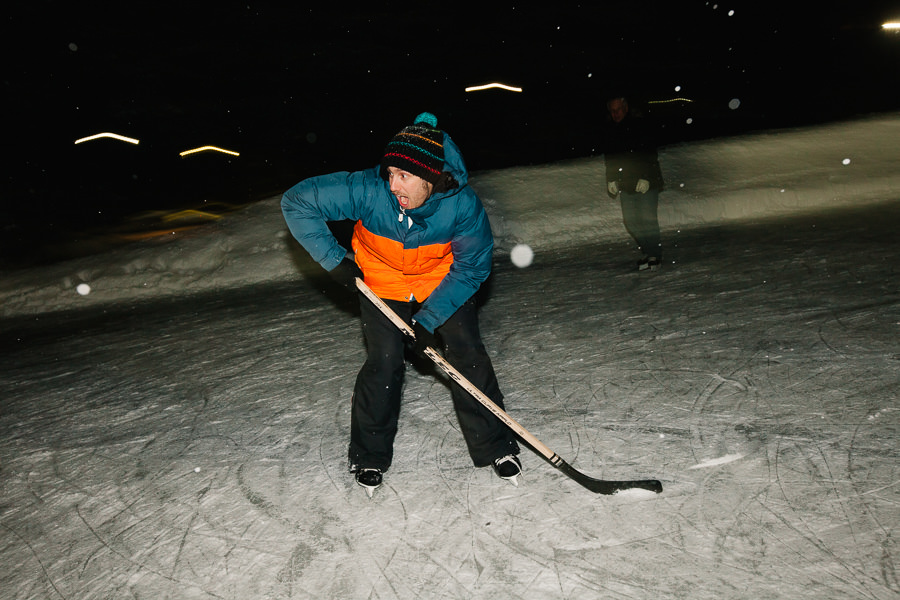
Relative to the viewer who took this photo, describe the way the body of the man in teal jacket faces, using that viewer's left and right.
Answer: facing the viewer

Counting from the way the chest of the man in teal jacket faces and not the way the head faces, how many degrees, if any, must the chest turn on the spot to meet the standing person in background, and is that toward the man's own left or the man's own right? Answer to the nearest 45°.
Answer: approximately 135° to the man's own left

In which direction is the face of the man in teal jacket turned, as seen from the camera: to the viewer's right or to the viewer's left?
to the viewer's left
